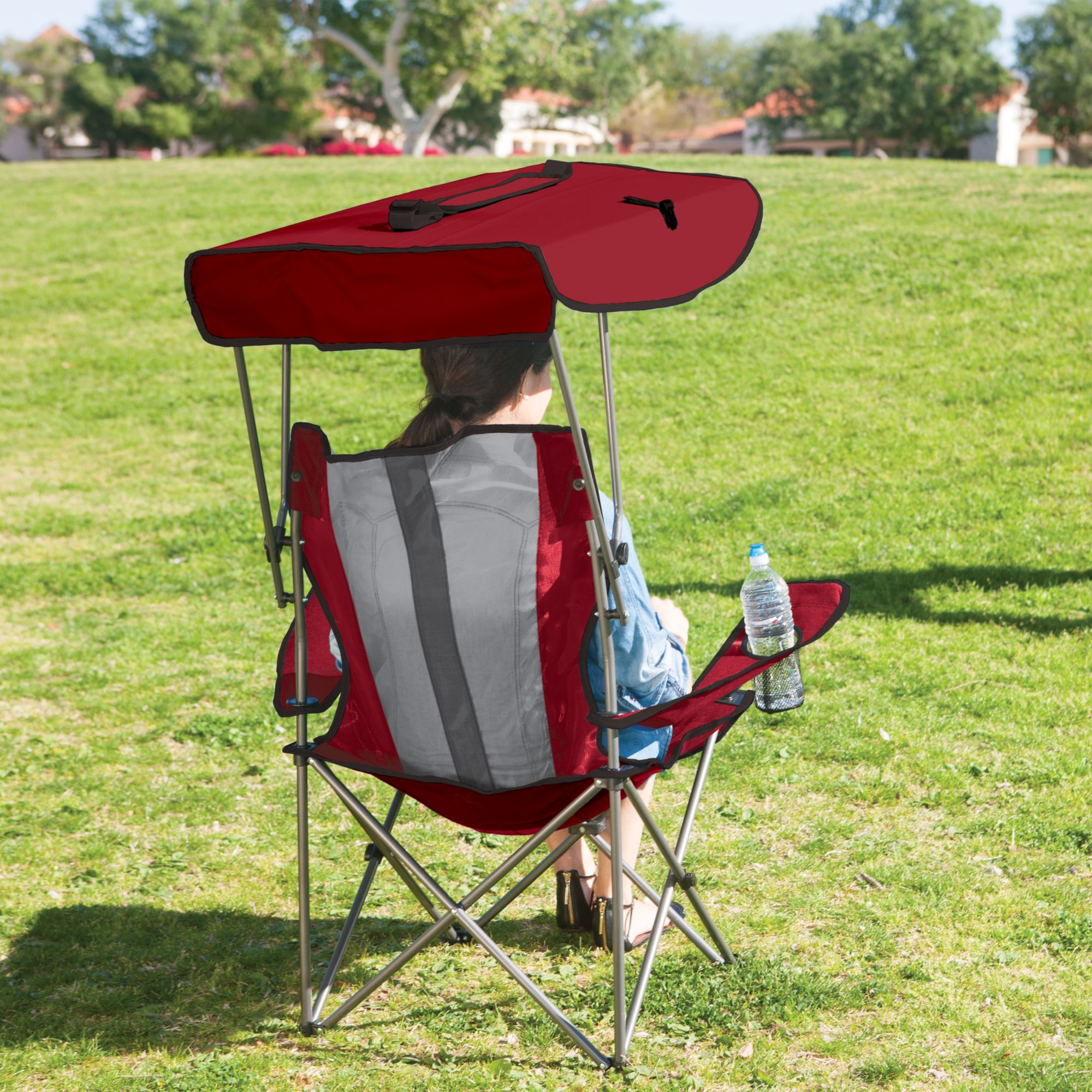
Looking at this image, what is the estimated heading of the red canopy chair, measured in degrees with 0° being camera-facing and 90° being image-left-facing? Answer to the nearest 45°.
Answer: approximately 225°

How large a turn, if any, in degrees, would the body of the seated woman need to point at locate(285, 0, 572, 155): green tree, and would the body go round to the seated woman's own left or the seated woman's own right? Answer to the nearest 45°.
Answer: approximately 45° to the seated woman's own left

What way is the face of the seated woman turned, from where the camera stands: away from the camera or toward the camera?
away from the camera

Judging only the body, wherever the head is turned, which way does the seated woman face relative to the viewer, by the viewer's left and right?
facing away from the viewer and to the right of the viewer

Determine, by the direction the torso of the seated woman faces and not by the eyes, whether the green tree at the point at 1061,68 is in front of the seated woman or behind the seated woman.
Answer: in front
